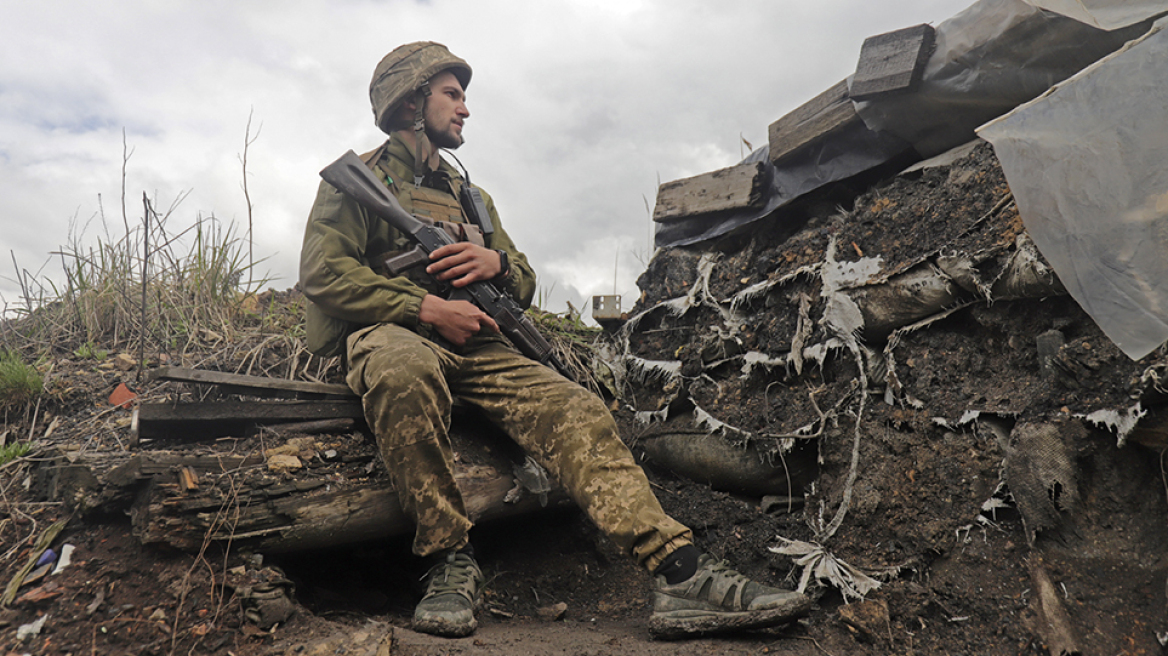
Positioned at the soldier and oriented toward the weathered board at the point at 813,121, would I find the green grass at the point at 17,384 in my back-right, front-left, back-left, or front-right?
back-left

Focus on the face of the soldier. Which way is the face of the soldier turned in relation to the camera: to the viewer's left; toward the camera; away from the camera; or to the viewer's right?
to the viewer's right

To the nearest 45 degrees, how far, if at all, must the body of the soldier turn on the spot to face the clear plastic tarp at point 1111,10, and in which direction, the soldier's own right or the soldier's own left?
approximately 45° to the soldier's own left

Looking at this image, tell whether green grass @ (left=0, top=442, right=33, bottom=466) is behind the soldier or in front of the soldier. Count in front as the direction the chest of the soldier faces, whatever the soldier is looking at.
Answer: behind

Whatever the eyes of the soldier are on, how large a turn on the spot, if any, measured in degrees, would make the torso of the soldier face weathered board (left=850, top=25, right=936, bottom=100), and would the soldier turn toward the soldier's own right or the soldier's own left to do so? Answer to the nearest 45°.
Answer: approximately 45° to the soldier's own left

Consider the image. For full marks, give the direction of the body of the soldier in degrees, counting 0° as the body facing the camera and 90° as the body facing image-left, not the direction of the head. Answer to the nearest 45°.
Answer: approximately 315°

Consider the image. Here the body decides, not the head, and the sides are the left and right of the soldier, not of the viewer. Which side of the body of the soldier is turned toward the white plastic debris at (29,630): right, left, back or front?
right
